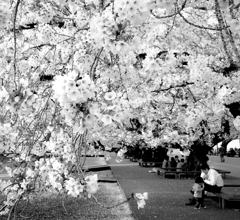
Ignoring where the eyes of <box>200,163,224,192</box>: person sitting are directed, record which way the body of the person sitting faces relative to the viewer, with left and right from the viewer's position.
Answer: facing to the left of the viewer

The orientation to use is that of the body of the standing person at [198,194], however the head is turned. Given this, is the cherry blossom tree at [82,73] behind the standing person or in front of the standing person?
behind

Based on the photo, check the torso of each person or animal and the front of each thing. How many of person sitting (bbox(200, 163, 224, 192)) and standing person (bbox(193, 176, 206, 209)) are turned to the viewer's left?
1

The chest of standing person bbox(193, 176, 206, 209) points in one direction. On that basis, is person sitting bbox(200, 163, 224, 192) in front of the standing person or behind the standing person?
in front

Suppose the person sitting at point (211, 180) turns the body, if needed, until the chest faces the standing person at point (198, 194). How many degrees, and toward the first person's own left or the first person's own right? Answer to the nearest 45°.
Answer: approximately 45° to the first person's own left

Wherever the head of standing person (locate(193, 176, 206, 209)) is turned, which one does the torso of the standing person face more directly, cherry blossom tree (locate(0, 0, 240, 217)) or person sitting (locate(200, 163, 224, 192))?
the person sitting
